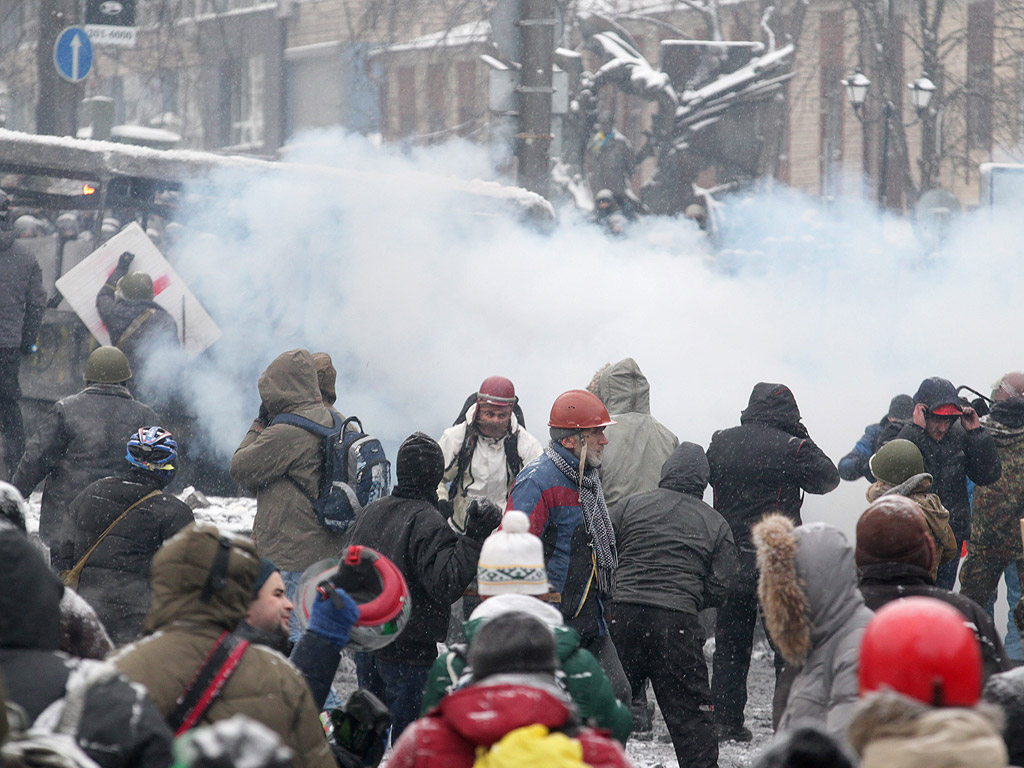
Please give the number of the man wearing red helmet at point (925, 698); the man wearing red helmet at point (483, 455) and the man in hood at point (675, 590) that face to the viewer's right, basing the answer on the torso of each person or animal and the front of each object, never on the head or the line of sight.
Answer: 0

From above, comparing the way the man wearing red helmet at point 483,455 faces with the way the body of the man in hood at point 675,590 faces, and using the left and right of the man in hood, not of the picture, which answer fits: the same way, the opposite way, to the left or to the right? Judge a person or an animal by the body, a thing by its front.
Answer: the opposite way

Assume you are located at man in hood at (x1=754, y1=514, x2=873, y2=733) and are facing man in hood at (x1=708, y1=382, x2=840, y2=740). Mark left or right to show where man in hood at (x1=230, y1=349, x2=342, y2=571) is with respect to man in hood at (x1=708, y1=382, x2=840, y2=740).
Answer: left

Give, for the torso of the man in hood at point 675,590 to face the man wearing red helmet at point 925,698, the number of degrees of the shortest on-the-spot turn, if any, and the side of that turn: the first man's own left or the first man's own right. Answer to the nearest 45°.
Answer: approximately 180°

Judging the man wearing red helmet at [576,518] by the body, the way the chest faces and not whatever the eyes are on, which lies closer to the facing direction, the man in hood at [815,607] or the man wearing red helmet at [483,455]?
the man in hood

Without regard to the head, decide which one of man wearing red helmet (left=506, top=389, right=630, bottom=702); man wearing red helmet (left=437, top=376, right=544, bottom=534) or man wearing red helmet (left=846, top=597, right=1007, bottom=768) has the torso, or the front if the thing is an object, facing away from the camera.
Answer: man wearing red helmet (left=846, top=597, right=1007, bottom=768)

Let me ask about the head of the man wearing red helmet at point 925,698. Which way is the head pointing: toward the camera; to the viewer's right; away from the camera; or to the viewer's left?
away from the camera

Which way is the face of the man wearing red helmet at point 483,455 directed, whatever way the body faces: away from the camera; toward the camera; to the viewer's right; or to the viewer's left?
toward the camera

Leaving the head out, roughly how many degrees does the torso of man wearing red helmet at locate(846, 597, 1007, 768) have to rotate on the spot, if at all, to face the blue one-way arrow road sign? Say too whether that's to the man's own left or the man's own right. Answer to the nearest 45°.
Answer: approximately 45° to the man's own left

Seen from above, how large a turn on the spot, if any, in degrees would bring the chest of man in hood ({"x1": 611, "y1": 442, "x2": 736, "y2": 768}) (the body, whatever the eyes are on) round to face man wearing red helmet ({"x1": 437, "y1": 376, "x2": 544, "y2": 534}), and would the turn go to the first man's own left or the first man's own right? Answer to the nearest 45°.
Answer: approximately 45° to the first man's own left

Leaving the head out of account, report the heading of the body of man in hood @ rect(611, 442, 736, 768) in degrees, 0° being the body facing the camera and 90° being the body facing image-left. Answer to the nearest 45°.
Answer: approximately 180°

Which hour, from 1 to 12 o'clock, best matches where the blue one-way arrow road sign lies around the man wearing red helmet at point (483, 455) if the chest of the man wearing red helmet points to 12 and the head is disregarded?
The blue one-way arrow road sign is roughly at 5 o'clock from the man wearing red helmet.

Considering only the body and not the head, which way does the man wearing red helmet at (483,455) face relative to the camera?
toward the camera

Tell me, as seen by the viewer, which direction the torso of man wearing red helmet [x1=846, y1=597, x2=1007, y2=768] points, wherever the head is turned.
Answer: away from the camera

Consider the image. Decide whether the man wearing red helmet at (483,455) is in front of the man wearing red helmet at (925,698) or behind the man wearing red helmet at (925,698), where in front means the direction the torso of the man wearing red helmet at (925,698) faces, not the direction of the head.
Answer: in front

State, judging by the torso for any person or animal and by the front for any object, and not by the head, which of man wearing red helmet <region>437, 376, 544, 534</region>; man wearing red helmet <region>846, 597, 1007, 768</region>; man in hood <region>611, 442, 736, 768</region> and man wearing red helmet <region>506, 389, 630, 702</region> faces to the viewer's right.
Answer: man wearing red helmet <region>506, 389, 630, 702</region>
